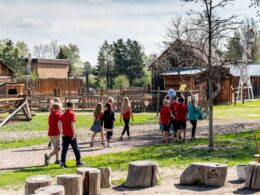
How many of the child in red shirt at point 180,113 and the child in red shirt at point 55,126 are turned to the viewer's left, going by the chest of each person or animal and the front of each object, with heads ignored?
0

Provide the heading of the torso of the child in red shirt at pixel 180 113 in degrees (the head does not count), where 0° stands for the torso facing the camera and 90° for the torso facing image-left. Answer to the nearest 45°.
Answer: approximately 180°

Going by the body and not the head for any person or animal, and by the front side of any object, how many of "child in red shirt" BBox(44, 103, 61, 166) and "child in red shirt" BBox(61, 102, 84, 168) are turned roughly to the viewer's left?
0

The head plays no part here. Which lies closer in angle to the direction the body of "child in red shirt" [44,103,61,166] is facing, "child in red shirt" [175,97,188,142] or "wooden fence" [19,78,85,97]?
the child in red shirt

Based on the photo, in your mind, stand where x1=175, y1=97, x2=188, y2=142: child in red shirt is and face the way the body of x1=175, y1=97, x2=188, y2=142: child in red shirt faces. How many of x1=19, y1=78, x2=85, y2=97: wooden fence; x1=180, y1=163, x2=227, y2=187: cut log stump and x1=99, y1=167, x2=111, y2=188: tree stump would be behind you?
2

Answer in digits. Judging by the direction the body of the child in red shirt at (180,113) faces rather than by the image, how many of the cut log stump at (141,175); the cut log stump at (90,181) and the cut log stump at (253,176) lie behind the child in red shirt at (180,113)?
3

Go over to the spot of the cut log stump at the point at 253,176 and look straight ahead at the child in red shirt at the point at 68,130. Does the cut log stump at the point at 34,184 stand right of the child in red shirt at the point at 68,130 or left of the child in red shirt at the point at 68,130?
left

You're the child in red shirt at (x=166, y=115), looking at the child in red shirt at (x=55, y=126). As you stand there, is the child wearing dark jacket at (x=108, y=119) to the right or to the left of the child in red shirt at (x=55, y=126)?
right

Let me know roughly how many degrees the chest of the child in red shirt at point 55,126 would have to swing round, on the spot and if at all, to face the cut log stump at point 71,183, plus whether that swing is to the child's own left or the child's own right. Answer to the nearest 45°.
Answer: approximately 135° to the child's own right

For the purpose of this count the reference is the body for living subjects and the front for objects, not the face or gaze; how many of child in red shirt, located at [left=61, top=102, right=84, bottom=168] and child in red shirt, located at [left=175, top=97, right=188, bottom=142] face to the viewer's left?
0

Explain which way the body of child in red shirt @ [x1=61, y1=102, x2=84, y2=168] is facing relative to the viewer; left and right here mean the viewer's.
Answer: facing away from the viewer and to the right of the viewer

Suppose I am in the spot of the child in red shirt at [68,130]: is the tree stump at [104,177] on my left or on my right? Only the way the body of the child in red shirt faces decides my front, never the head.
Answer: on my right
